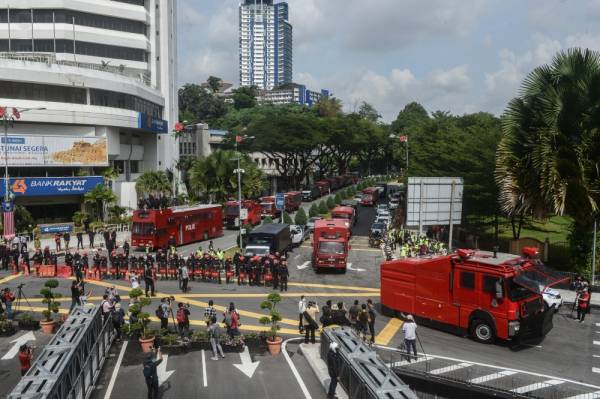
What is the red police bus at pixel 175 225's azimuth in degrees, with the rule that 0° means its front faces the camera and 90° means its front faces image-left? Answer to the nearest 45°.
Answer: approximately 45°

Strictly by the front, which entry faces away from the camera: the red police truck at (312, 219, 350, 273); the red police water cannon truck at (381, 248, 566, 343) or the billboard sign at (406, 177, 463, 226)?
the billboard sign

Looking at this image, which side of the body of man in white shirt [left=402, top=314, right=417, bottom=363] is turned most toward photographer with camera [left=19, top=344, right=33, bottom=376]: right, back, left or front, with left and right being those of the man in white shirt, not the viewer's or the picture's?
left

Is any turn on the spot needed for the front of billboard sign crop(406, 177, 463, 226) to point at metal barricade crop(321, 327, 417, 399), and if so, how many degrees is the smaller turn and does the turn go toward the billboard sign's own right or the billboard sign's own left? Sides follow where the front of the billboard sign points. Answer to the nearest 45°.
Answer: approximately 180°

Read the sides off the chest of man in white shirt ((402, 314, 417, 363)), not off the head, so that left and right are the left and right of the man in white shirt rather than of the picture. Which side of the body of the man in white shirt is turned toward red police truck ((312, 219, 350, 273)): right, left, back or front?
front

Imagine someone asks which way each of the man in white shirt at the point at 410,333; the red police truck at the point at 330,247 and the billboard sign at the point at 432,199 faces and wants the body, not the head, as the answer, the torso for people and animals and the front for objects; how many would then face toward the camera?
1

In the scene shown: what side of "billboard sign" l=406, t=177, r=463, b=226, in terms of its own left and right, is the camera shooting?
back

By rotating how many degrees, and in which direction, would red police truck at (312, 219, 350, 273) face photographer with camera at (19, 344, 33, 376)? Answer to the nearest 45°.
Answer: approximately 45° to its right

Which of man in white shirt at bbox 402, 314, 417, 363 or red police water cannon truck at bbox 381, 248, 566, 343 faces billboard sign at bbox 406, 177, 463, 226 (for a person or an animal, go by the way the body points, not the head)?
the man in white shirt

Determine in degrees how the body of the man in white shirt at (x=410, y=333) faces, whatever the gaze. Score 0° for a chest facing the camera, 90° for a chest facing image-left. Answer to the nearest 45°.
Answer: approximately 180°

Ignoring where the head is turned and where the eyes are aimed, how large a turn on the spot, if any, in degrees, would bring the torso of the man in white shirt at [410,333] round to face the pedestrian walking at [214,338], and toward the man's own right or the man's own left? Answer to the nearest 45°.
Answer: approximately 90° to the man's own left

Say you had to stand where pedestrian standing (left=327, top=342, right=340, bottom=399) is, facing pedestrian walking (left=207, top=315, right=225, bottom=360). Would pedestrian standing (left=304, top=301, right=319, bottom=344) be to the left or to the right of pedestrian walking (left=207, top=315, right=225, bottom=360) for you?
right

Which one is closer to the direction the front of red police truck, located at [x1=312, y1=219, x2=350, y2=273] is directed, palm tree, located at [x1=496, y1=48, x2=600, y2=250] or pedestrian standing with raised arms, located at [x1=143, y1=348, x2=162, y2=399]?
the pedestrian standing with raised arms
